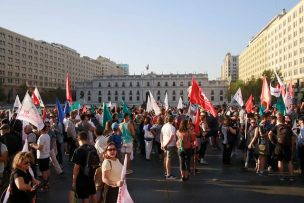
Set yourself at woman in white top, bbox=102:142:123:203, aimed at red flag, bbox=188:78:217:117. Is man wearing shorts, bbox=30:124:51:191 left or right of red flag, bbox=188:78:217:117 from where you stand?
left

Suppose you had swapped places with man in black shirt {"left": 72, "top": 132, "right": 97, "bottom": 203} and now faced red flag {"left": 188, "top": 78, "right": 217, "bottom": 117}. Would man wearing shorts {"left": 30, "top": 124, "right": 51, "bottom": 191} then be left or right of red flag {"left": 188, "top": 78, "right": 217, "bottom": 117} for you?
left

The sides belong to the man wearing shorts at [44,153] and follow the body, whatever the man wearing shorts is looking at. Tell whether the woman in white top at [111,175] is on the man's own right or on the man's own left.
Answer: on the man's own left

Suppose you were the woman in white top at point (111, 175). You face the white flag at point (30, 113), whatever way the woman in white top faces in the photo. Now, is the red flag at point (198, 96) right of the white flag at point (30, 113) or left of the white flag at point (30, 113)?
right

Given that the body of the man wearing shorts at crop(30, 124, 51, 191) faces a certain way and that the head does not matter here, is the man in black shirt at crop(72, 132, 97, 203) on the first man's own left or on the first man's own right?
on the first man's own left
